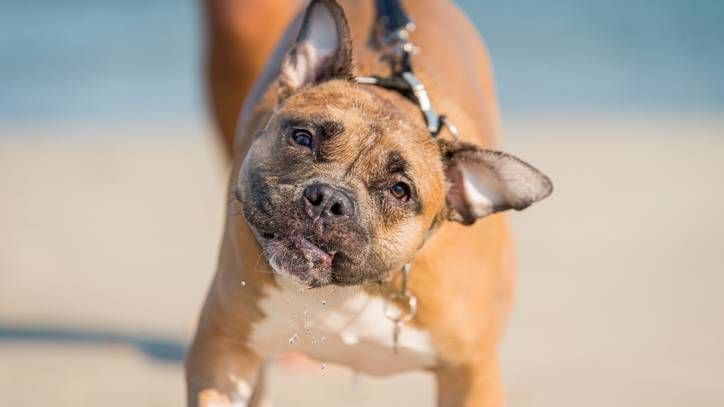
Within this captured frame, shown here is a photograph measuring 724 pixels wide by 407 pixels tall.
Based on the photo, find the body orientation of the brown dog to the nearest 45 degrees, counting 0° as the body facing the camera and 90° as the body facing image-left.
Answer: approximately 0°
